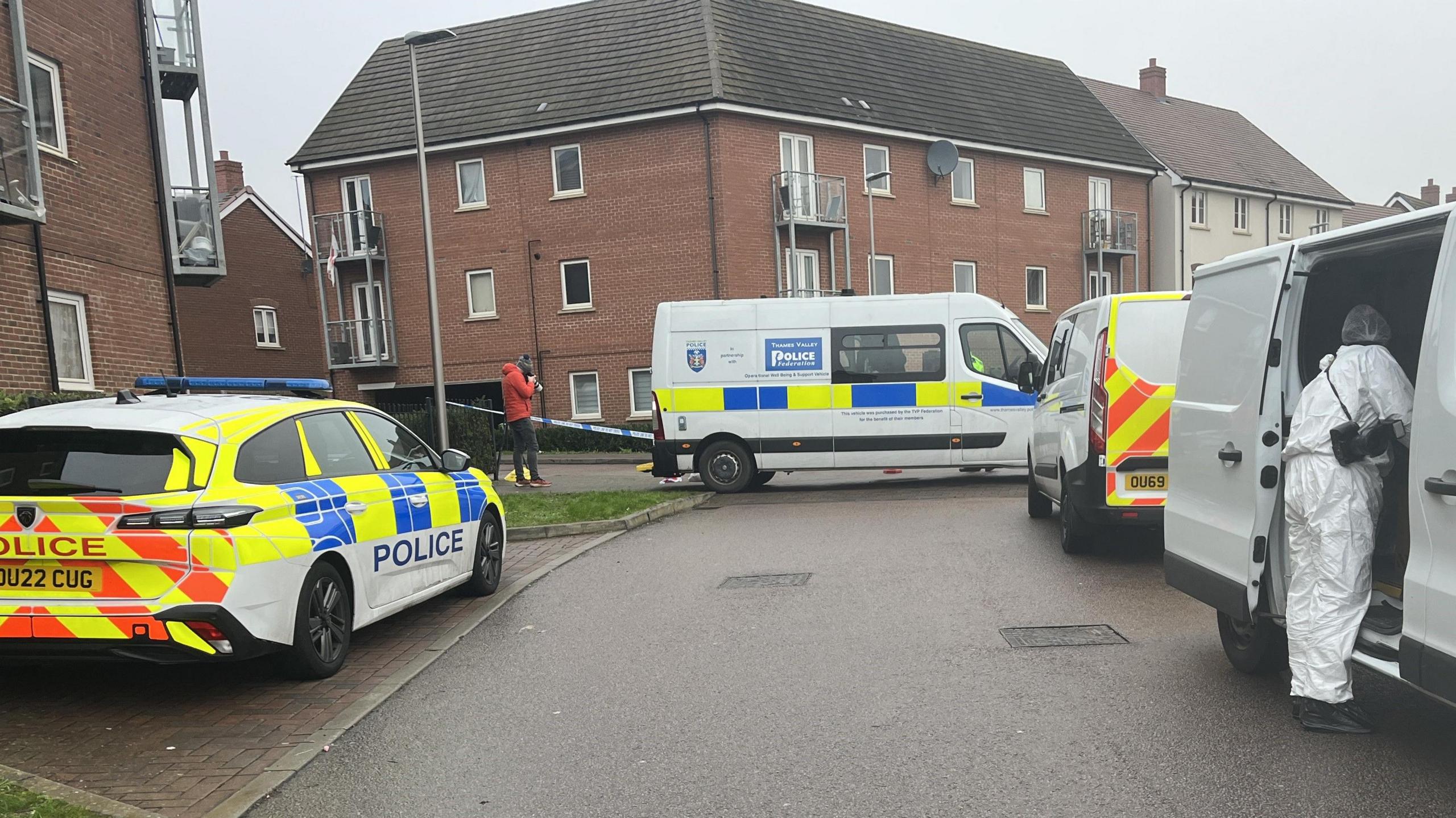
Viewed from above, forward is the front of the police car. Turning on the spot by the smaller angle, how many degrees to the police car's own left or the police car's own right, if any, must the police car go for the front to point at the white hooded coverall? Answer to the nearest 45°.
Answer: approximately 90° to the police car's own right

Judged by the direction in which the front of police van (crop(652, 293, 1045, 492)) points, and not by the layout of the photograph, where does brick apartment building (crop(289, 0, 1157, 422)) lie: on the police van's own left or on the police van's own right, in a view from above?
on the police van's own left

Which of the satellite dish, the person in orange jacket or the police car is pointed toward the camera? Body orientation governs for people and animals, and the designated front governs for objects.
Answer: the satellite dish

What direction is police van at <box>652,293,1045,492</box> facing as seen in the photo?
to the viewer's right

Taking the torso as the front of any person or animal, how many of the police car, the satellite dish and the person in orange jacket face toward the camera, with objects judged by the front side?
1

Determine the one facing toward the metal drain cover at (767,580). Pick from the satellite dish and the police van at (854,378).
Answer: the satellite dish

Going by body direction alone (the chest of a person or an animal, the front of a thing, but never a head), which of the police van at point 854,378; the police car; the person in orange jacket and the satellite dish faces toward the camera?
the satellite dish

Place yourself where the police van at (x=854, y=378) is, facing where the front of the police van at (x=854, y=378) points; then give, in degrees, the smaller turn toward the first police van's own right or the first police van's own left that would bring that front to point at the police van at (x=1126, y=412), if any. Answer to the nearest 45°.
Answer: approximately 90° to the first police van's own right

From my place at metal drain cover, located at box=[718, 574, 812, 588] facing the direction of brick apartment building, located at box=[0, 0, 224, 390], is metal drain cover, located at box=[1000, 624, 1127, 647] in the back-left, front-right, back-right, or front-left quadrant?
back-left

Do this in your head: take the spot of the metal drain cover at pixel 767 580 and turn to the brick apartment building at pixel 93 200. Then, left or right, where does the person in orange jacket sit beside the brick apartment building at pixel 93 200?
right

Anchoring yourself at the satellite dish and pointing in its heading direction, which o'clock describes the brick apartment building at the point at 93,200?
The brick apartment building is roughly at 1 o'clock from the satellite dish.

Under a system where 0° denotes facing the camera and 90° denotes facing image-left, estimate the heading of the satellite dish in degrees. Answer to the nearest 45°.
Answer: approximately 0°

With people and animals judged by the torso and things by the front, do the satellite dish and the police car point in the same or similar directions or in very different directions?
very different directions
